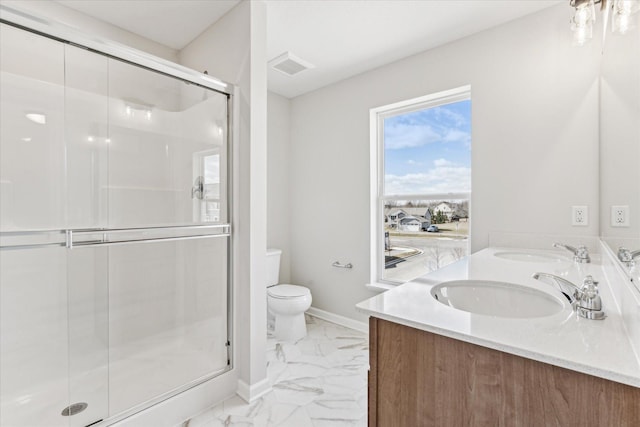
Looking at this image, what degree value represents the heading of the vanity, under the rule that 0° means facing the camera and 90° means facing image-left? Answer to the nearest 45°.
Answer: approximately 90°

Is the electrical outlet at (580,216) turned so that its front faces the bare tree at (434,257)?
no

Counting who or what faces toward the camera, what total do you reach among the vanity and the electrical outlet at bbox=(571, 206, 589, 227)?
1

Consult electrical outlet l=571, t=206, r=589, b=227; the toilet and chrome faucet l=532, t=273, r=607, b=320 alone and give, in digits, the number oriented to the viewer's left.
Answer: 1

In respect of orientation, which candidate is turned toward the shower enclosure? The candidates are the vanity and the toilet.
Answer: the vanity

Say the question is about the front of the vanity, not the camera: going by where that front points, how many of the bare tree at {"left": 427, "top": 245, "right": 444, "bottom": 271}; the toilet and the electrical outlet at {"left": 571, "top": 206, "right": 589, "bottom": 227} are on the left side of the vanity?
0

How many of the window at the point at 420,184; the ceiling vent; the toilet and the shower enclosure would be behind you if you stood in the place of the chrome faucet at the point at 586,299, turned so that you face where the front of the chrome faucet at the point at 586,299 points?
0

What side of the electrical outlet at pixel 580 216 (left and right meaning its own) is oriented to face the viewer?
front

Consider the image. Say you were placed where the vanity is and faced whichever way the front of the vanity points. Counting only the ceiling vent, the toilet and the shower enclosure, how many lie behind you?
0

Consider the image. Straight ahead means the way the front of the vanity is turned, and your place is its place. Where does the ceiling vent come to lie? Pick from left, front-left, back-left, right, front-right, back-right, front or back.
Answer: front-right

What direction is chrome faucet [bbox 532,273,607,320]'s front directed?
to the viewer's left

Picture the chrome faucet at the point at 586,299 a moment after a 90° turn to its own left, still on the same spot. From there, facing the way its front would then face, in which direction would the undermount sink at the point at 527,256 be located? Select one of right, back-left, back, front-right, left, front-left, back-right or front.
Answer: back

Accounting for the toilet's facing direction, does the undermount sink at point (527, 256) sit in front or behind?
in front

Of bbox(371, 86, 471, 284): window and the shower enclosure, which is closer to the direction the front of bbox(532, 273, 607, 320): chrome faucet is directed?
the shower enclosure

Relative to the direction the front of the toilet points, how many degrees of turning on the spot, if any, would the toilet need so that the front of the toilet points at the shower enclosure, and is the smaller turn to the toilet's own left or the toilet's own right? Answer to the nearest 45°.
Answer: approximately 90° to the toilet's own right

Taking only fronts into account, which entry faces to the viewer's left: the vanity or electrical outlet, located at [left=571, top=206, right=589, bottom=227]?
the vanity

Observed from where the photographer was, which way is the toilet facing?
facing the viewer and to the right of the viewer
